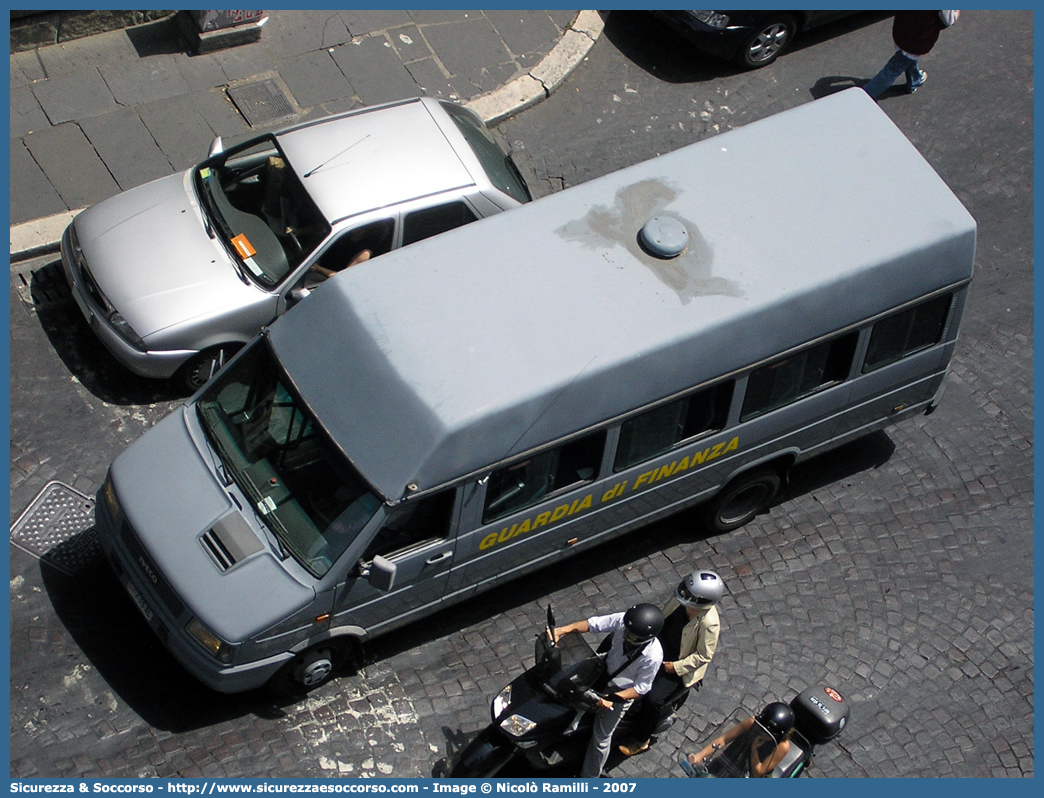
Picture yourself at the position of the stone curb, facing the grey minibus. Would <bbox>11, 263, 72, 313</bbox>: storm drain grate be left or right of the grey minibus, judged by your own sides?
right

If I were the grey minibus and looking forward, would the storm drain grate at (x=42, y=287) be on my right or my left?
on my right

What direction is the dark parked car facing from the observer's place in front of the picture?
facing the viewer and to the left of the viewer

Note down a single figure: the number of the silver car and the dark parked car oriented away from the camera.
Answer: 0

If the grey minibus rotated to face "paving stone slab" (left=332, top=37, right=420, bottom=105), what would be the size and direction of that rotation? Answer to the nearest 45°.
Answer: approximately 135° to its right

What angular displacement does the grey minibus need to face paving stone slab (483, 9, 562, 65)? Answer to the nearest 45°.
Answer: approximately 135° to its right

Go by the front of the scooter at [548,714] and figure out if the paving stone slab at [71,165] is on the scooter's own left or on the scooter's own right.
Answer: on the scooter's own right

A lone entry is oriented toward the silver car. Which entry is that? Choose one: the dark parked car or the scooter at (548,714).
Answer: the dark parked car

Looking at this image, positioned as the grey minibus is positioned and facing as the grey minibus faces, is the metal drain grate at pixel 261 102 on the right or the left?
on its right

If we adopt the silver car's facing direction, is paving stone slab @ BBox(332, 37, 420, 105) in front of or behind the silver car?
behind
